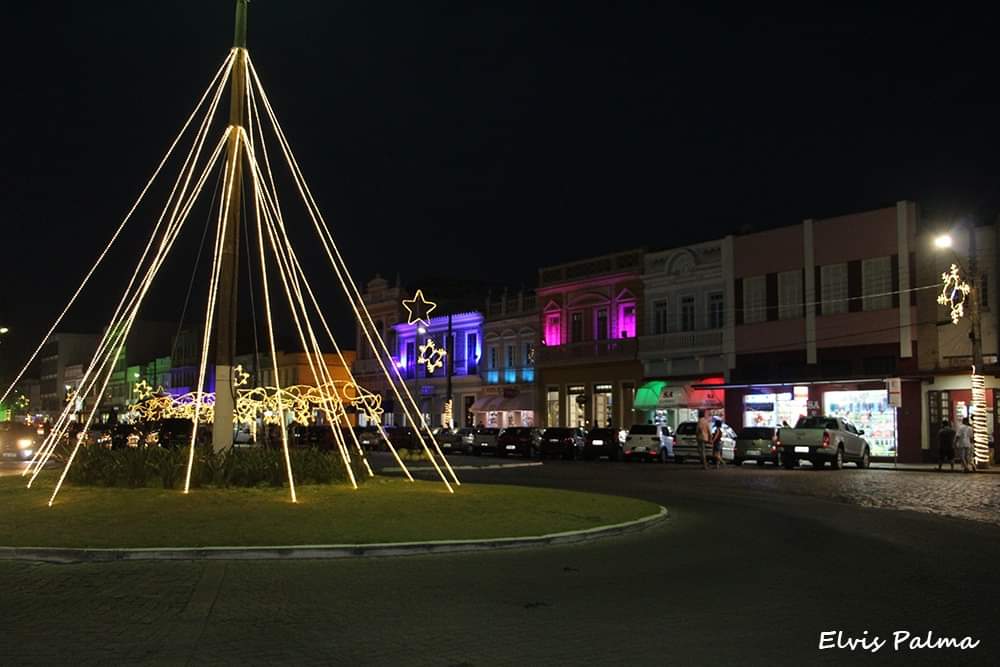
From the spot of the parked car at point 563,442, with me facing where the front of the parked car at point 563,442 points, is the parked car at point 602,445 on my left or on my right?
on my right

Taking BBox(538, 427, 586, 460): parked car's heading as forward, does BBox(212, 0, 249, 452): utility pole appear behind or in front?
behind

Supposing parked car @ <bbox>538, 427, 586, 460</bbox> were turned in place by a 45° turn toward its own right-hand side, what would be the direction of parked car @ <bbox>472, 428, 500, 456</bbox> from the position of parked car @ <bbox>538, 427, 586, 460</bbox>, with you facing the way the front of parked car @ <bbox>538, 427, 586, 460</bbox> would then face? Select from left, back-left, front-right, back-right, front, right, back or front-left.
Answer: back-left

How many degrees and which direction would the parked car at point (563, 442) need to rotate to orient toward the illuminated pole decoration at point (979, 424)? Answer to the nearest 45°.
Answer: approximately 90° to its right

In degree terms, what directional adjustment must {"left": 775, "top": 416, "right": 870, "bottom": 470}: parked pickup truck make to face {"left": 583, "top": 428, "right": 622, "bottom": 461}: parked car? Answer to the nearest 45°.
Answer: approximately 90° to its left

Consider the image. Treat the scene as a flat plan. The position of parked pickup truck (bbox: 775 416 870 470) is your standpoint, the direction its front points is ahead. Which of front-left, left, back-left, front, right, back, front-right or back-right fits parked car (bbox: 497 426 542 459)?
left

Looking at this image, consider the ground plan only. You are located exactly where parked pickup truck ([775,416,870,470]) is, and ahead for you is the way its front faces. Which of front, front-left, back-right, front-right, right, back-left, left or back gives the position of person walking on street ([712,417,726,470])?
back-left

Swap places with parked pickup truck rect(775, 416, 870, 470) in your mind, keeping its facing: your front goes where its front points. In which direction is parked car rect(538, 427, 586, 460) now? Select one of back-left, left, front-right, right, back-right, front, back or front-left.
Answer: left

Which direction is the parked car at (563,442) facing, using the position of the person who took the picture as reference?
facing away from the viewer and to the right of the viewer

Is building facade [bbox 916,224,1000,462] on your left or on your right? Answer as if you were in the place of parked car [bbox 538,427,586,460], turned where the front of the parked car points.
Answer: on your right

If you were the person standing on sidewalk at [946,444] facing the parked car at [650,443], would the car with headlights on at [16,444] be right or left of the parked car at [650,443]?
left

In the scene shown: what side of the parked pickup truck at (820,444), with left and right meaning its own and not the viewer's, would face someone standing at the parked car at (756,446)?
left

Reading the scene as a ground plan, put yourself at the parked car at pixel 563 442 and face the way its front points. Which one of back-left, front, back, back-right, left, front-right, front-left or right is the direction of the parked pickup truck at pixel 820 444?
right

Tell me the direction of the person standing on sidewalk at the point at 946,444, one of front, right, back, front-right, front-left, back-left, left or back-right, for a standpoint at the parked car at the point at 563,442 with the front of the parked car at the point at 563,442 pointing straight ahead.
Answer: right

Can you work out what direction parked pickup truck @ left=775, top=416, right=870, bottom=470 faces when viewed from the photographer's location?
facing away from the viewer and to the right of the viewer

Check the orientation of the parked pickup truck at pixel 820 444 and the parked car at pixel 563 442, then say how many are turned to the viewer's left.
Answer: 0
